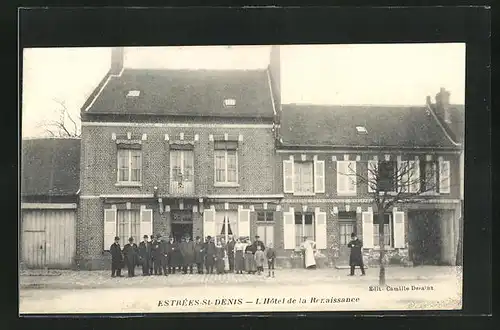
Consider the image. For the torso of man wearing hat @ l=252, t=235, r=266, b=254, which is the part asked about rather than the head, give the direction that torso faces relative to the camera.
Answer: toward the camera

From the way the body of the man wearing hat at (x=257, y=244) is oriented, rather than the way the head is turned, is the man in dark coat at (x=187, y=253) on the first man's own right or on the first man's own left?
on the first man's own right

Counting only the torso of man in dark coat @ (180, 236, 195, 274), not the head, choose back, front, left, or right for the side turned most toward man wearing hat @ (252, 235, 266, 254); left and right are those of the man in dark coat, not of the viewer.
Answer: left

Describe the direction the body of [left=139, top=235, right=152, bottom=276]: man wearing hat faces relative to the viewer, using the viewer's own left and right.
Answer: facing the viewer

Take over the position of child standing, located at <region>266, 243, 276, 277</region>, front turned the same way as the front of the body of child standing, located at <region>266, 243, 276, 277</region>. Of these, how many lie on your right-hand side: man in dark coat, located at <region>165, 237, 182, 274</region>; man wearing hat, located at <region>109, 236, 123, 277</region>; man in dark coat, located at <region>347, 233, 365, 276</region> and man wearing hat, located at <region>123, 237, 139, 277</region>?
3

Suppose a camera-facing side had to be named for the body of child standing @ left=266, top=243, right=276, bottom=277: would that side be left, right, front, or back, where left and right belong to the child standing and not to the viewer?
front

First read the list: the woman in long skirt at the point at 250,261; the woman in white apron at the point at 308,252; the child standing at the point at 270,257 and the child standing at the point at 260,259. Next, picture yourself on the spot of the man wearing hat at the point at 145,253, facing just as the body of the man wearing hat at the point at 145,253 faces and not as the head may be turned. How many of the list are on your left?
4

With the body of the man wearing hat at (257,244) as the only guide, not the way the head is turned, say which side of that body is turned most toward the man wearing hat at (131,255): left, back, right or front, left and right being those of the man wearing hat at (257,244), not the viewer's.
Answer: right

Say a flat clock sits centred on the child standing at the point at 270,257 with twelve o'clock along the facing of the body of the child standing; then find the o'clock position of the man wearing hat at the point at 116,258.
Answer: The man wearing hat is roughly at 3 o'clock from the child standing.
